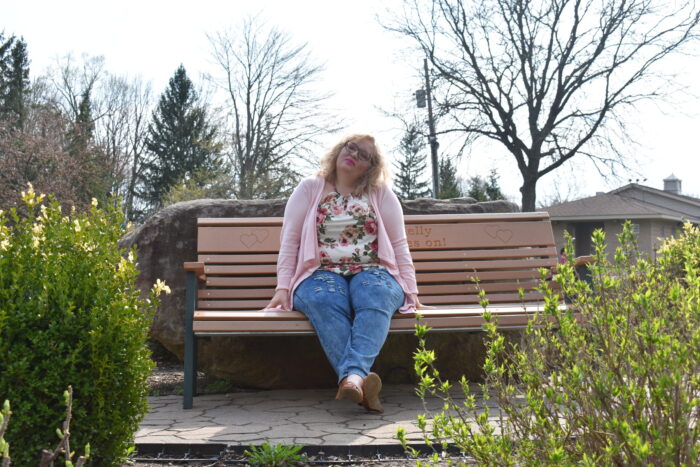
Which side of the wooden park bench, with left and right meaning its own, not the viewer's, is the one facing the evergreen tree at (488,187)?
back

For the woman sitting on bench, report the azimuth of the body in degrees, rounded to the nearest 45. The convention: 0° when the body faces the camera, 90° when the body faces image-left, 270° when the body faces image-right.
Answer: approximately 0°

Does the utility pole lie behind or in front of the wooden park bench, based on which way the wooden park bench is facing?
behind

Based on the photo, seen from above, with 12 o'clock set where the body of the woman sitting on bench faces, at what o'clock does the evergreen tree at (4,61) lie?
The evergreen tree is roughly at 5 o'clock from the woman sitting on bench.

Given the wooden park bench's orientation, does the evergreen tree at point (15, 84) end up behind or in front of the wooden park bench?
behind

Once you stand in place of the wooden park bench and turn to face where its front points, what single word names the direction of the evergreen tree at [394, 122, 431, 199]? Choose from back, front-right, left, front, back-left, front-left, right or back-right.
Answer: back

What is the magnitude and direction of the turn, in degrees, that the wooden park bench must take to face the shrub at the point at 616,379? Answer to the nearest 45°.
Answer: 0° — it already faces it

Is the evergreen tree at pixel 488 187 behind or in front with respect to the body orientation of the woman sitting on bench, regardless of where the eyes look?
behind

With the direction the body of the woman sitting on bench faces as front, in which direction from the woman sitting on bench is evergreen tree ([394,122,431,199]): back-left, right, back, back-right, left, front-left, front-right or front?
back

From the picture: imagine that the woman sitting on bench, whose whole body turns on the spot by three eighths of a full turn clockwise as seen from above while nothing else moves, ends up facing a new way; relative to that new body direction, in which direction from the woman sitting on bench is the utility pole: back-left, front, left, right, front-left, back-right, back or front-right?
front-right

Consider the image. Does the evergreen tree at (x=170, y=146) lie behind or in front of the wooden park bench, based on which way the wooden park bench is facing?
behind
